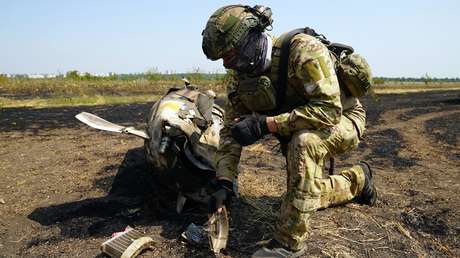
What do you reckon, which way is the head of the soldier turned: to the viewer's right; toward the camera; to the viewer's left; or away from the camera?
to the viewer's left

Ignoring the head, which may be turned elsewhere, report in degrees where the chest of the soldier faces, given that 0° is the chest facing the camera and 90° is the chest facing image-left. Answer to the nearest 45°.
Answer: approximately 45°

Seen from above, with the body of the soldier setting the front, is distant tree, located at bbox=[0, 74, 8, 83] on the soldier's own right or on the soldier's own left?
on the soldier's own right

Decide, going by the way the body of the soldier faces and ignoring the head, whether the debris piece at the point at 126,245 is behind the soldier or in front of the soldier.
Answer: in front
